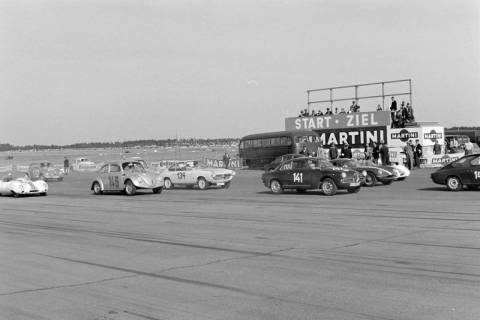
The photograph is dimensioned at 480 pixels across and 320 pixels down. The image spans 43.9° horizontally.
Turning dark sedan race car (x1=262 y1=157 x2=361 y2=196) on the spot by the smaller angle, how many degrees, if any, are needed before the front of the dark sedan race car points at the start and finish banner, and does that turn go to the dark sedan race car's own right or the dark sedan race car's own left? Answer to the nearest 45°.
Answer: approximately 135° to the dark sedan race car's own left

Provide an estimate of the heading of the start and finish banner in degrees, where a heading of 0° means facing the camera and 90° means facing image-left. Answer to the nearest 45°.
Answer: approximately 0°
